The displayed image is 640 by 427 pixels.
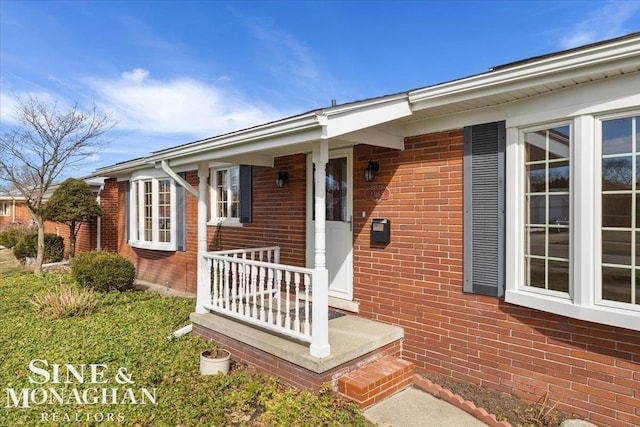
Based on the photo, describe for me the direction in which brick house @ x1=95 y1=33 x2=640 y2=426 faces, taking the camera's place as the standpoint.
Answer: facing the viewer and to the left of the viewer

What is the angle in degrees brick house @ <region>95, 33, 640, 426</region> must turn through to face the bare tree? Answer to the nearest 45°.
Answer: approximately 90° to its right

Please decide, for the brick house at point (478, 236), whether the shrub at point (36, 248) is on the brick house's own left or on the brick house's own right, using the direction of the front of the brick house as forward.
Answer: on the brick house's own right

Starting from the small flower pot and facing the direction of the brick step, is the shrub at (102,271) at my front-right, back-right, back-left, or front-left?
back-left

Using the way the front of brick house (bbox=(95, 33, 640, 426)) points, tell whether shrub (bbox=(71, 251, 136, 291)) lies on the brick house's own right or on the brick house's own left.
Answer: on the brick house's own right

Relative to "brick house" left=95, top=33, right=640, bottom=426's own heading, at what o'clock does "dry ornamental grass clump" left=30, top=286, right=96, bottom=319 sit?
The dry ornamental grass clump is roughly at 2 o'clock from the brick house.
